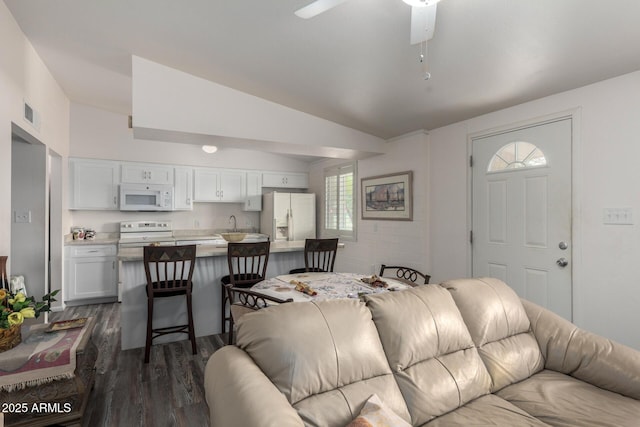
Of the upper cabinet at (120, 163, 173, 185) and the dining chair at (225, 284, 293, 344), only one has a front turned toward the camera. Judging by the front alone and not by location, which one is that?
the upper cabinet

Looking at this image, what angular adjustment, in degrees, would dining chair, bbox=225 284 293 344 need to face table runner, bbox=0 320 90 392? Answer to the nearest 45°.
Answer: approximately 135° to its left

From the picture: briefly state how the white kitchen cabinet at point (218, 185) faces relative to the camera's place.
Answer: facing the viewer

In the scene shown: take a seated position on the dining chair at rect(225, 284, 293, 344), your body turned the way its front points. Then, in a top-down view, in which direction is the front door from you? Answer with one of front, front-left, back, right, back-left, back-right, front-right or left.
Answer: front-right

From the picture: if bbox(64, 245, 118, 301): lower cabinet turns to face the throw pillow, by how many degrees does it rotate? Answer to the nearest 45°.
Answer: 0° — it already faces it

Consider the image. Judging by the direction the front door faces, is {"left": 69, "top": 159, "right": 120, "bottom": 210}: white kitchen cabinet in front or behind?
in front

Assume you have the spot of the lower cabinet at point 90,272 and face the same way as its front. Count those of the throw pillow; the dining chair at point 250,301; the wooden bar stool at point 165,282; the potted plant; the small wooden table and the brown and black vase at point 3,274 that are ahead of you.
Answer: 6

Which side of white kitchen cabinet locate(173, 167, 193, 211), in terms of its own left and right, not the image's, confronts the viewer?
front

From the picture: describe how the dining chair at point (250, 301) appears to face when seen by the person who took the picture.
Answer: facing away from the viewer and to the right of the viewer

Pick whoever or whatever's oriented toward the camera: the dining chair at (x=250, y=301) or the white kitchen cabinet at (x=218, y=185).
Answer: the white kitchen cabinet

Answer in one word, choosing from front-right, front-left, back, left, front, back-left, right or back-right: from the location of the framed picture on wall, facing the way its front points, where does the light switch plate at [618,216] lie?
left

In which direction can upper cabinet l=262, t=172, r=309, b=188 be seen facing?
toward the camera
